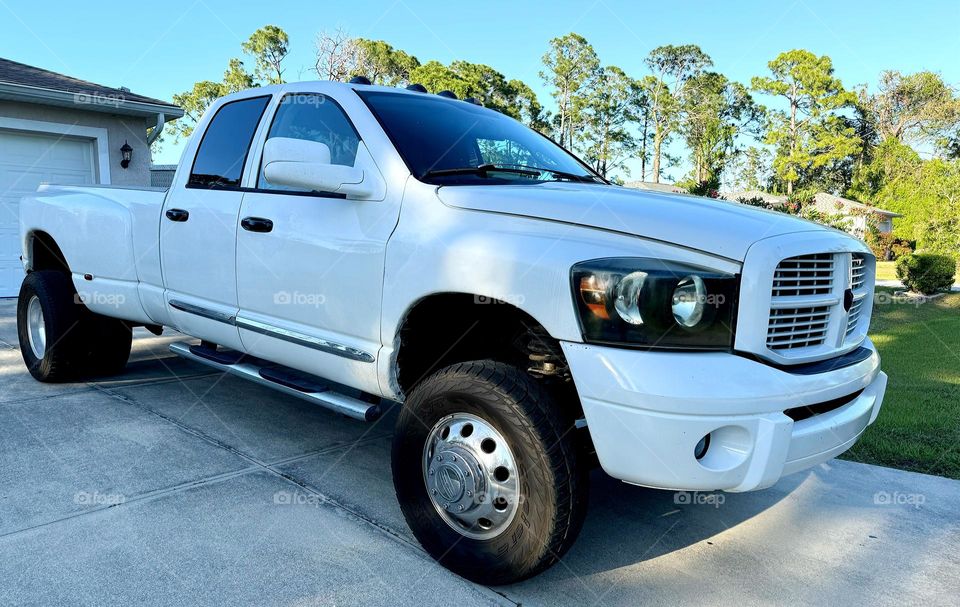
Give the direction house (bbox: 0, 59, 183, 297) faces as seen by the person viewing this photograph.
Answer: facing the viewer and to the right of the viewer

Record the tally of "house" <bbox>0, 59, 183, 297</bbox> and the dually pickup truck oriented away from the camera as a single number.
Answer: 0

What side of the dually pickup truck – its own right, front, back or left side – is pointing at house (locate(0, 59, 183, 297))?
back

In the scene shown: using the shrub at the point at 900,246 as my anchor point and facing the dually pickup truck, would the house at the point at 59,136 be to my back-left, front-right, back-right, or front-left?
front-right

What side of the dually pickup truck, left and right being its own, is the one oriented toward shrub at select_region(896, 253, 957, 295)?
left

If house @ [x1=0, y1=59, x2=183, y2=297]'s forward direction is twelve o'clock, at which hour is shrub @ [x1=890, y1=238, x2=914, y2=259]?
The shrub is roughly at 10 o'clock from the house.

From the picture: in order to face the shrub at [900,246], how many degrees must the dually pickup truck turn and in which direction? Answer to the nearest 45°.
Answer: approximately 90° to its left
